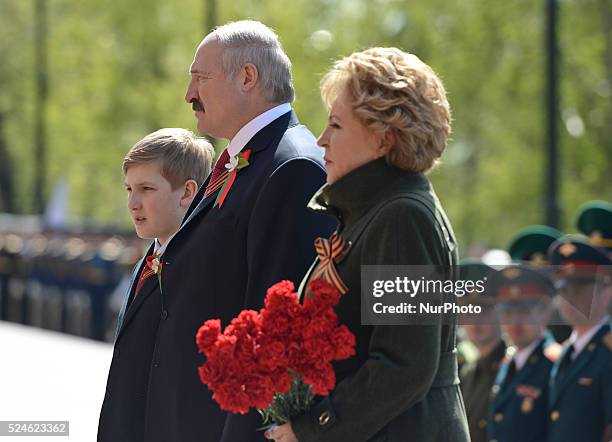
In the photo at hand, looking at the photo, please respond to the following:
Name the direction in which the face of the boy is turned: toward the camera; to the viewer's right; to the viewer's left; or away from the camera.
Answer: to the viewer's left

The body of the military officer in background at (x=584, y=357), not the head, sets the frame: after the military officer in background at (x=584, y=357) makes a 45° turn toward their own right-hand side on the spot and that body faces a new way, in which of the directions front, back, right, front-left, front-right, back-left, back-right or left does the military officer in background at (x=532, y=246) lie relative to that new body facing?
right

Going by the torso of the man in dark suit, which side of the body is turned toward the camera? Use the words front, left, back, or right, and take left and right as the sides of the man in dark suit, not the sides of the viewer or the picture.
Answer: left

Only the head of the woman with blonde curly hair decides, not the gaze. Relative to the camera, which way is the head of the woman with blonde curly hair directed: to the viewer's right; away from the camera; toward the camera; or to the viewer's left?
to the viewer's left

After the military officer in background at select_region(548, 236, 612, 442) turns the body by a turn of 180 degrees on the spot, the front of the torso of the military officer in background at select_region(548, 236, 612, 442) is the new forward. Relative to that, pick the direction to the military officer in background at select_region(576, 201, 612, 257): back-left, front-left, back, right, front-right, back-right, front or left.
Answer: front-left

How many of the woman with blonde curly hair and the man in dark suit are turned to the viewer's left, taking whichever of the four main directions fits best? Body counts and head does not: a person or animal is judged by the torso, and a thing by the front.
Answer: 2

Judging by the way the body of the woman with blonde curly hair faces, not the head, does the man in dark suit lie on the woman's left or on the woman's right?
on the woman's right

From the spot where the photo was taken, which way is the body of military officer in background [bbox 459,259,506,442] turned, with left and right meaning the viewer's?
facing the viewer and to the left of the viewer

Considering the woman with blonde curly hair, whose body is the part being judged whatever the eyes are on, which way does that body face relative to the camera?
to the viewer's left

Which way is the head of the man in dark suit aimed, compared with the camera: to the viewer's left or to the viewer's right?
to the viewer's left
